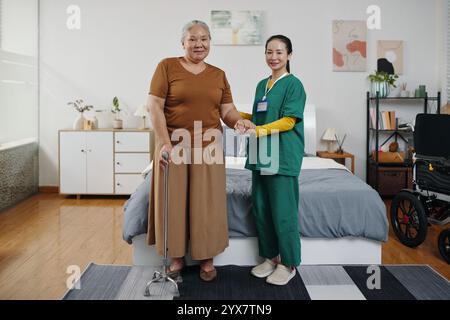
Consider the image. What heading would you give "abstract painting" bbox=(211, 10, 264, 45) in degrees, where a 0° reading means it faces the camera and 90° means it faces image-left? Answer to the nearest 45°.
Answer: approximately 0°

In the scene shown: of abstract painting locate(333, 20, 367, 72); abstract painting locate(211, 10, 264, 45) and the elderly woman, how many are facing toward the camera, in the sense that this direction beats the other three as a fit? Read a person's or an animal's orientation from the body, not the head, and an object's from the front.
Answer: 3

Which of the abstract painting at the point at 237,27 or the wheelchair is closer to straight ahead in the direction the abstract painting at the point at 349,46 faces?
the wheelchair
